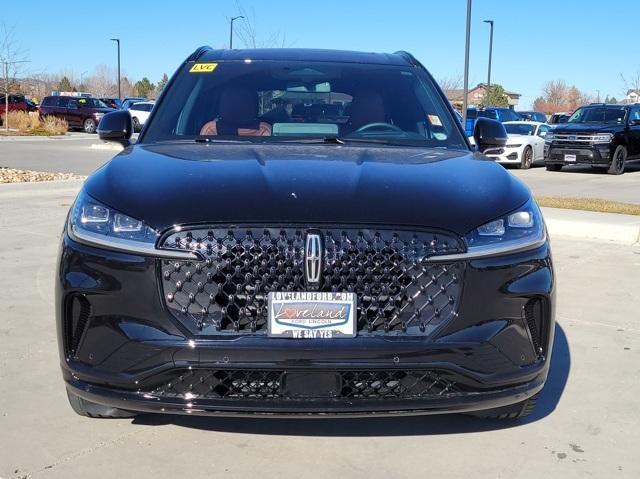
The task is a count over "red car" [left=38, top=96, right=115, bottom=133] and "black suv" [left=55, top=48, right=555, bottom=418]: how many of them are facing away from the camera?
0

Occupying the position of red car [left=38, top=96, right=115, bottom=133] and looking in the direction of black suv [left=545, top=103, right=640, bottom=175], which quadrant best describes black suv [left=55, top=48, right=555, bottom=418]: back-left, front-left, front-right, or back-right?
front-right

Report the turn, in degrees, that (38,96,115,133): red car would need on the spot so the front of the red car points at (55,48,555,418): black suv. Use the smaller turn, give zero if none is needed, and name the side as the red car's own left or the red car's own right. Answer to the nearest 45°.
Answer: approximately 45° to the red car's own right

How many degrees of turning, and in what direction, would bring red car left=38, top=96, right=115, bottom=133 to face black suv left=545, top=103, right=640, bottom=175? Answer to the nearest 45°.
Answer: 0° — it already faces it

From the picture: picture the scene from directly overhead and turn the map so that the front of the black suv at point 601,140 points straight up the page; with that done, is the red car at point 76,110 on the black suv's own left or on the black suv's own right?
on the black suv's own right

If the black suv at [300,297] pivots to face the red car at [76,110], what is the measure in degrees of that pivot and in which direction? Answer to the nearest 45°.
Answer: approximately 180°

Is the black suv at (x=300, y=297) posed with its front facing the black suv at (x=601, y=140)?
no

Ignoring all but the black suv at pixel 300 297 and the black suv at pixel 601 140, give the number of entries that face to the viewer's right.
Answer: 0

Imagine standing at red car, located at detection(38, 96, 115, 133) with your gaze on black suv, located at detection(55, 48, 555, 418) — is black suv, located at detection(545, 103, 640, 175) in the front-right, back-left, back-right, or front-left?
front-left

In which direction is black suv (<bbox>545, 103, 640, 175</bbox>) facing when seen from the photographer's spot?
facing the viewer and to the left of the viewer

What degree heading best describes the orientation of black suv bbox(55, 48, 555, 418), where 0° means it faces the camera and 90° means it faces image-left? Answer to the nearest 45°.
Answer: approximately 0°

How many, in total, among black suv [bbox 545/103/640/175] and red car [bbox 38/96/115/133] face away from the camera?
0
